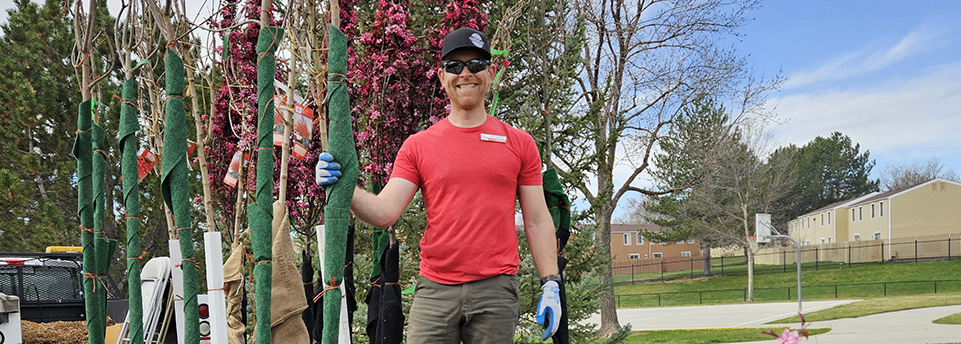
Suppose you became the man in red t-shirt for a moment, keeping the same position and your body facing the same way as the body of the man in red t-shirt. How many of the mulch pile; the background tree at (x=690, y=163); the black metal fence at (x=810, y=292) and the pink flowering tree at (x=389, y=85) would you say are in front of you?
0

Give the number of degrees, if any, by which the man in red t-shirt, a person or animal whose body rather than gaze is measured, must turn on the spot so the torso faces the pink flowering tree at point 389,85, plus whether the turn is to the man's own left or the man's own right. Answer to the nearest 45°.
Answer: approximately 180°

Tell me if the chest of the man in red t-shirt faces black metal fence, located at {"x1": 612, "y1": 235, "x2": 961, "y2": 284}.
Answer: no

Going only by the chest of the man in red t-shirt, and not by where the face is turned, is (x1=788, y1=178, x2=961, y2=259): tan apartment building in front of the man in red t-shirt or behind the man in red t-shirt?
behind

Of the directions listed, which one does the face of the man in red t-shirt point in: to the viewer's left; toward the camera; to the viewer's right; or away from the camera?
toward the camera

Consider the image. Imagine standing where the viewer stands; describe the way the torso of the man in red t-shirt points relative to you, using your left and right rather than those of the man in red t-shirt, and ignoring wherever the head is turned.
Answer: facing the viewer

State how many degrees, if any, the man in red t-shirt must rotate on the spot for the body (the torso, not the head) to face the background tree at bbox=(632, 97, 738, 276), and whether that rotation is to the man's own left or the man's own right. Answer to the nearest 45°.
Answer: approximately 180°

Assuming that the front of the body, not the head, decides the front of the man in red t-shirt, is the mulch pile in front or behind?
behind

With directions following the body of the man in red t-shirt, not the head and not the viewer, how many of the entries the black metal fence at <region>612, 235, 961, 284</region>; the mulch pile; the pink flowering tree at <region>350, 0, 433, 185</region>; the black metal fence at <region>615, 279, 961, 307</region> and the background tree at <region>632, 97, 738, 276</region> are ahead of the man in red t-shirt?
0
